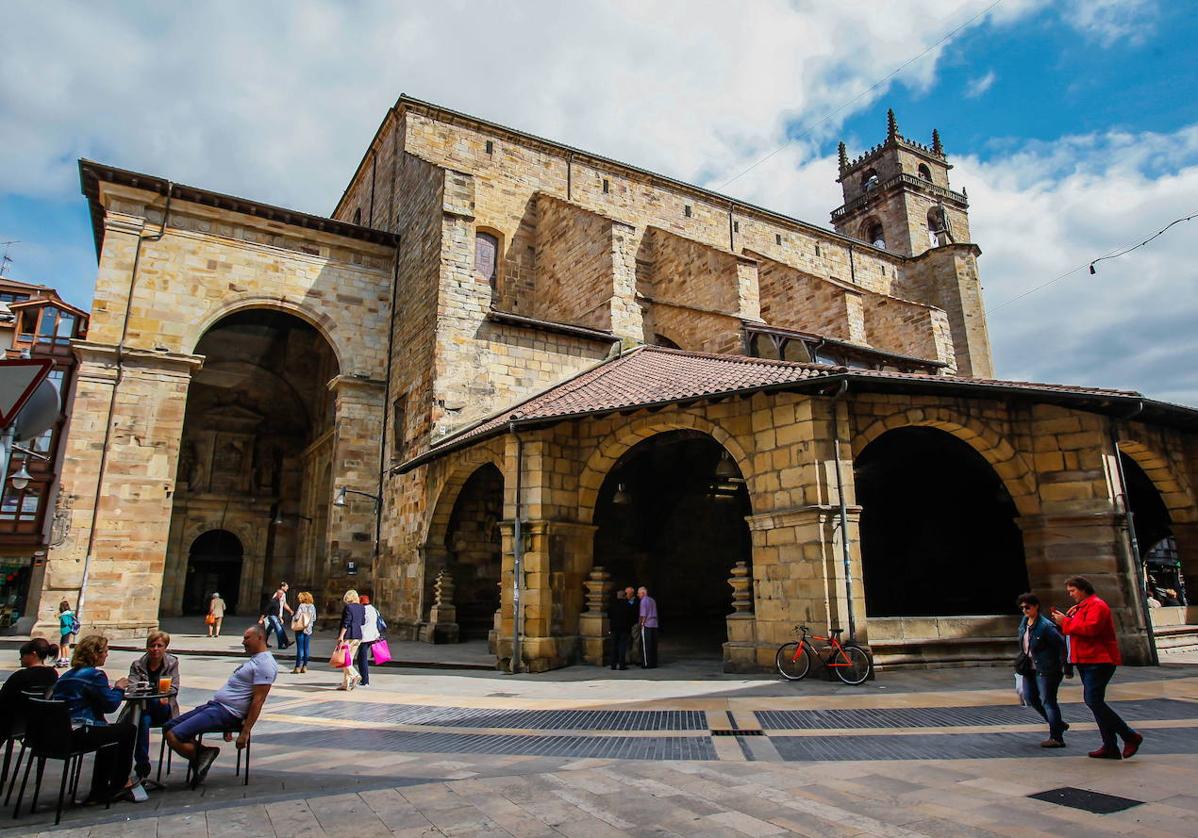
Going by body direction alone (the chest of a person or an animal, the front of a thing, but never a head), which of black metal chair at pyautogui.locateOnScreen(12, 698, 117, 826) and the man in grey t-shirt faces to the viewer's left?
the man in grey t-shirt

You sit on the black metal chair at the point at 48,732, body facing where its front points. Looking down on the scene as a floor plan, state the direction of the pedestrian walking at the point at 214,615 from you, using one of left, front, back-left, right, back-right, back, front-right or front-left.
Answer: front-left

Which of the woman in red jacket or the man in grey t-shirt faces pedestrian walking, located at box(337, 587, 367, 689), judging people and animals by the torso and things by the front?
the woman in red jacket

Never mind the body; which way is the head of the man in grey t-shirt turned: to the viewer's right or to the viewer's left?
to the viewer's left

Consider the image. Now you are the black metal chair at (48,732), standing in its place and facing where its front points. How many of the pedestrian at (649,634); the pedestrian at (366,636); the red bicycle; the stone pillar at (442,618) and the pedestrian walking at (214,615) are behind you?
0

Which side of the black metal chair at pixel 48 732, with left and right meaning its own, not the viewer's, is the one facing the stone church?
front

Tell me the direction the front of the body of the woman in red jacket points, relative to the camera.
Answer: to the viewer's left

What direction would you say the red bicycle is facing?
to the viewer's left

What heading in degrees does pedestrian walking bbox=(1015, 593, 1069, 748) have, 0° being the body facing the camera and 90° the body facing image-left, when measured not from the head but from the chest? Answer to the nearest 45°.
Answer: approximately 45°

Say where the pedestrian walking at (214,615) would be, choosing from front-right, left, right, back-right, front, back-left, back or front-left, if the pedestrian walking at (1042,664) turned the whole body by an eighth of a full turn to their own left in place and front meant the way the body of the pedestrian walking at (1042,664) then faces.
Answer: right

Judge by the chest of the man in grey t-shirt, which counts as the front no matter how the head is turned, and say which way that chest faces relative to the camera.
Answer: to the viewer's left

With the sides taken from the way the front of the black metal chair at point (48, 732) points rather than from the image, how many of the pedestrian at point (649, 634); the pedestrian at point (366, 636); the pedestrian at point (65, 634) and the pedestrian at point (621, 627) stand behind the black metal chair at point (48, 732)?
0

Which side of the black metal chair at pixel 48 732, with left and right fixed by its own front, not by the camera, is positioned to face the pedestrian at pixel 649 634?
front

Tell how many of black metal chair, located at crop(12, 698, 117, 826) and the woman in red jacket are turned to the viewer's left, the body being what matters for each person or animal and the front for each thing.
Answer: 1
